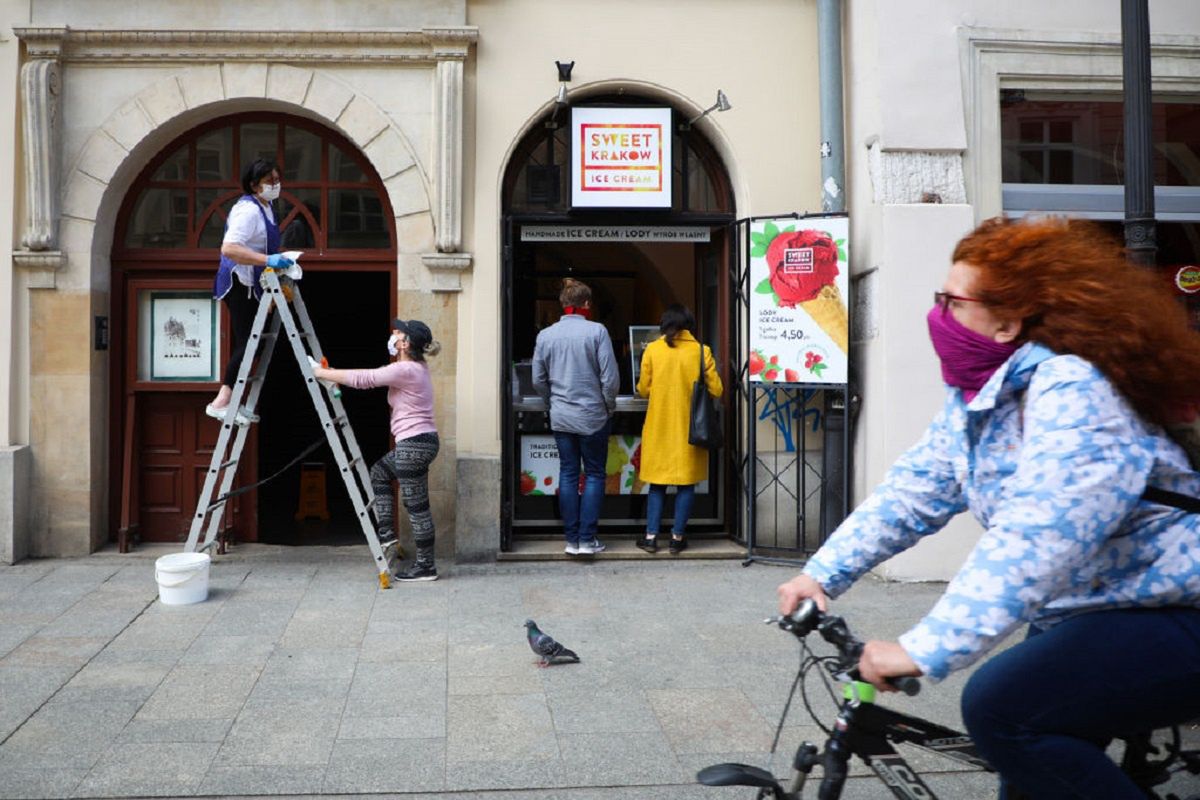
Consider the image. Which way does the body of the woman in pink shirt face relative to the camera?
to the viewer's left

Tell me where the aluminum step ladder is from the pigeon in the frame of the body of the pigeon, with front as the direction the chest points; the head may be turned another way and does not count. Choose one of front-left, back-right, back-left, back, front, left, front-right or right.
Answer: front-right

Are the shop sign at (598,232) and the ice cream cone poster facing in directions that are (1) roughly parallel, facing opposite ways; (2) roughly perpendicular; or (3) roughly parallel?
roughly parallel

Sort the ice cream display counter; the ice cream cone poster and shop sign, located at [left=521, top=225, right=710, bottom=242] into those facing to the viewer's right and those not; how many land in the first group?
0

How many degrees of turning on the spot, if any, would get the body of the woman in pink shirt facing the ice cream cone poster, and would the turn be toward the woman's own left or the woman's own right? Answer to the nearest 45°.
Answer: approximately 180°

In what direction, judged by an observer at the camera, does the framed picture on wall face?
facing the viewer

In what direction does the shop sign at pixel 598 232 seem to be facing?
toward the camera

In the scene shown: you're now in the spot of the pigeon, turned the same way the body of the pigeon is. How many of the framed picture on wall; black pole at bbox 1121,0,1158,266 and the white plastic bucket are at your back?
1

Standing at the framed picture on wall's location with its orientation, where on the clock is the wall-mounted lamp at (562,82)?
The wall-mounted lamp is roughly at 10 o'clock from the framed picture on wall.

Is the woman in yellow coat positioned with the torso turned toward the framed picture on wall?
no

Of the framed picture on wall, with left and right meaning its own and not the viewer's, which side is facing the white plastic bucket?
front

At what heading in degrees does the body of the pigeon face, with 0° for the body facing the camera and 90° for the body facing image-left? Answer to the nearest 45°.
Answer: approximately 90°

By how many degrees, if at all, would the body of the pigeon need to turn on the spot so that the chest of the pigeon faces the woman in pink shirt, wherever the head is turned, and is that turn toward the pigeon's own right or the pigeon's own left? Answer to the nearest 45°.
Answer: approximately 45° to the pigeon's own right

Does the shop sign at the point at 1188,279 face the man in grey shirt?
no

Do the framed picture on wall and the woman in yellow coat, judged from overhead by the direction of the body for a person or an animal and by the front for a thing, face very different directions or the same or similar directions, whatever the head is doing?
very different directions

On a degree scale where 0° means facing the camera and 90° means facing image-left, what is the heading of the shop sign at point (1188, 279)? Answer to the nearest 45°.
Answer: approximately 0°

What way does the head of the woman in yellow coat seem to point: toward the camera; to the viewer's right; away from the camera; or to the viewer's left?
away from the camera

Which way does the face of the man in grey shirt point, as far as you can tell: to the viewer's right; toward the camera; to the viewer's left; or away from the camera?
away from the camera

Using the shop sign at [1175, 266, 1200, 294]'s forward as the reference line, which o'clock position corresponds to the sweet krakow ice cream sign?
The sweet krakow ice cream sign is roughly at 2 o'clock from the shop sign.

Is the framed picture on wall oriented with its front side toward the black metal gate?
no
